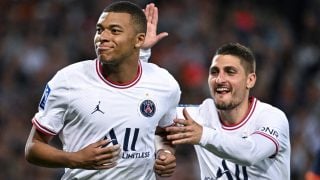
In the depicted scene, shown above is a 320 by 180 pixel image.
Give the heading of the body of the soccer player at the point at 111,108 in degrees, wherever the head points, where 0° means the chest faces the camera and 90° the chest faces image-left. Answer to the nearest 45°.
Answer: approximately 0°

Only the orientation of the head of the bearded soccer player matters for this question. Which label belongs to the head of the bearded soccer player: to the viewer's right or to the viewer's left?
to the viewer's left

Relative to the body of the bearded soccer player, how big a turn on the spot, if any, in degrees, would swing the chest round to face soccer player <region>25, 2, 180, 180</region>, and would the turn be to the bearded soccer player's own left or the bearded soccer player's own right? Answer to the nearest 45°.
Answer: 0° — they already face them

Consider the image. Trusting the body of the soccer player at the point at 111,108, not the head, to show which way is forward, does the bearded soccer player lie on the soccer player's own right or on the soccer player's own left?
on the soccer player's own left

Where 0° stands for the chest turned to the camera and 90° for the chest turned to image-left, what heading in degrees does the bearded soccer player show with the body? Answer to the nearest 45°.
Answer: approximately 45°
